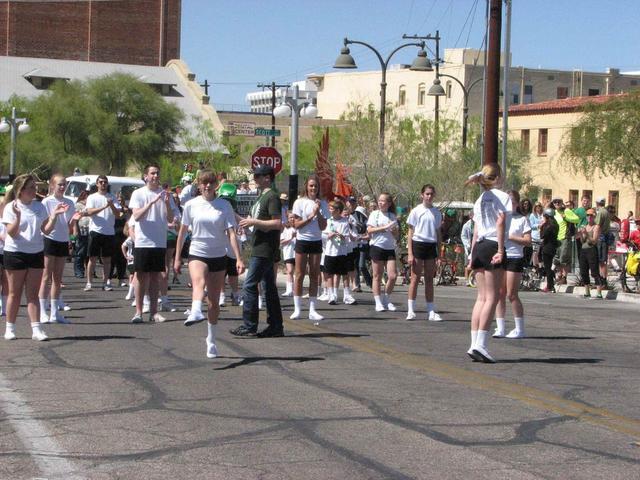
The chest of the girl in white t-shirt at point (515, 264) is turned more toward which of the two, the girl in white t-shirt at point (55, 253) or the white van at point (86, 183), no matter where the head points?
the girl in white t-shirt

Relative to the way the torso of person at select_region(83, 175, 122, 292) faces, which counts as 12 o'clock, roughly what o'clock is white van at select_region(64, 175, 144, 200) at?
The white van is roughly at 6 o'clock from the person.

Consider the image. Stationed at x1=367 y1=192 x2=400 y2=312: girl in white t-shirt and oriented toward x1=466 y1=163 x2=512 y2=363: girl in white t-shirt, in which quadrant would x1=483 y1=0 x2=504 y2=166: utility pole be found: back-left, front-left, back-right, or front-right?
back-left

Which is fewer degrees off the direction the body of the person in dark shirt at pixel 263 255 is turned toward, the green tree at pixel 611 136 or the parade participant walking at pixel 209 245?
the parade participant walking
